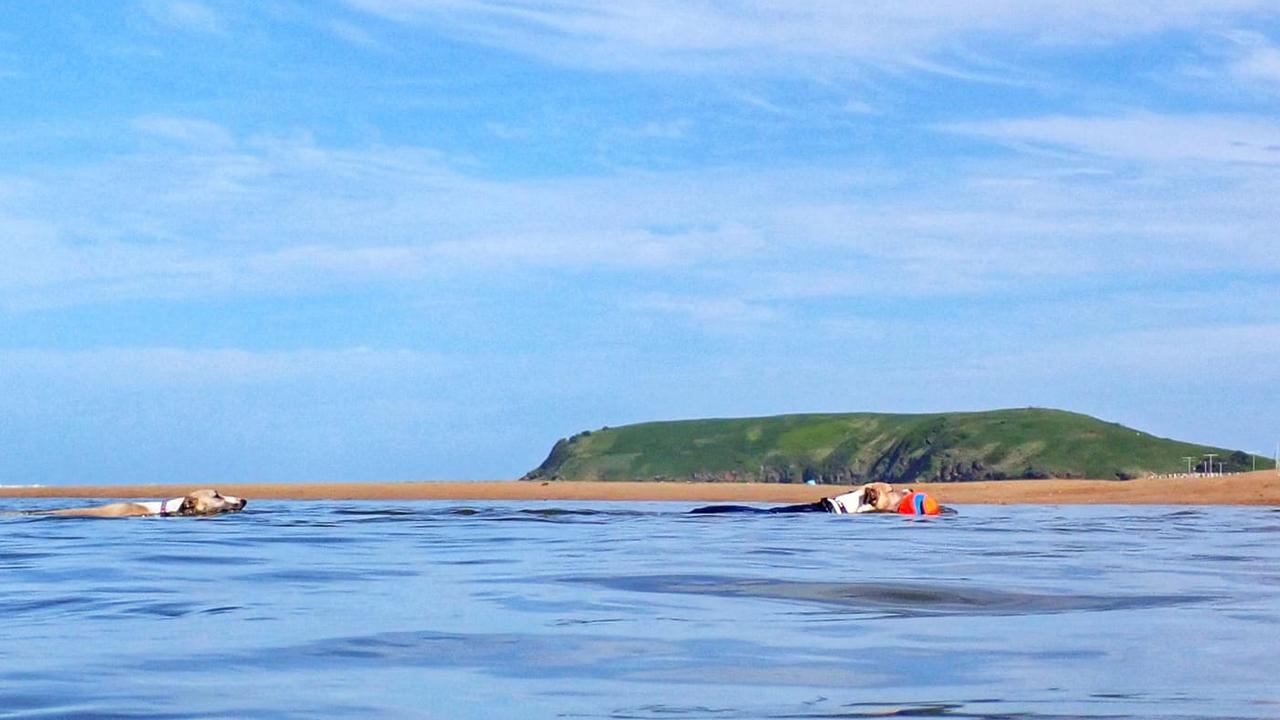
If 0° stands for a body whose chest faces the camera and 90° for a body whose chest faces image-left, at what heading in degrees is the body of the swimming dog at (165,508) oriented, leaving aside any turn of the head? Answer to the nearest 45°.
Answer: approximately 270°

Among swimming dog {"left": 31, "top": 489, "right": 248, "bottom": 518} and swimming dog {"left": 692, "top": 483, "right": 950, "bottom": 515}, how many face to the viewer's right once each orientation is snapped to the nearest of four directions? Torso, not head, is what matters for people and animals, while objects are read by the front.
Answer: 2

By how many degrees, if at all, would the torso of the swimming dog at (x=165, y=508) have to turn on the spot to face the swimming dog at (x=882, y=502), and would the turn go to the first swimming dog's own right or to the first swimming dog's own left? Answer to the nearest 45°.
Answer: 0° — it already faces it

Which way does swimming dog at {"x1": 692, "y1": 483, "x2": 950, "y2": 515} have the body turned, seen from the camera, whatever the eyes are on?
to the viewer's right

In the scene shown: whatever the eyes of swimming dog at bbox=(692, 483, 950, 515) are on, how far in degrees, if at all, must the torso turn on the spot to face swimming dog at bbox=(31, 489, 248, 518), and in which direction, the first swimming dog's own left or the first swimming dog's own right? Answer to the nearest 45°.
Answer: approximately 180°
